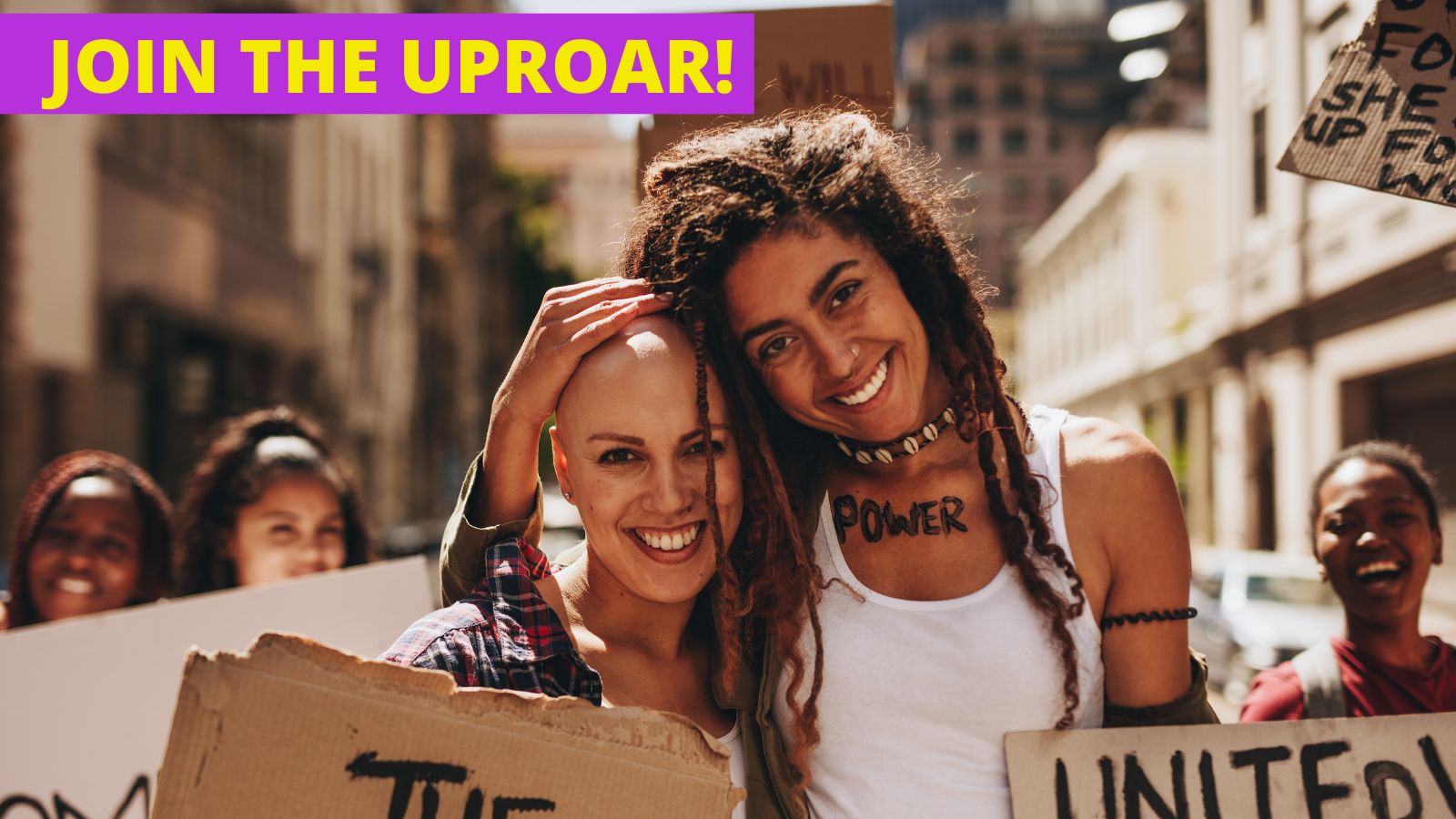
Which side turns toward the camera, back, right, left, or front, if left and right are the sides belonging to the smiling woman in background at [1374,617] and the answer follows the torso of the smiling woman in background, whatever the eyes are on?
front

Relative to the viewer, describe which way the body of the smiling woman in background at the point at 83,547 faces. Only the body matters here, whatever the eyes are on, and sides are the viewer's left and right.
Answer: facing the viewer

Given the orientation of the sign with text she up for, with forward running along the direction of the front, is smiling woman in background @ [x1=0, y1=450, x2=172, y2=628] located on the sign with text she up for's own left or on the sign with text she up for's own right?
on the sign with text she up for's own right

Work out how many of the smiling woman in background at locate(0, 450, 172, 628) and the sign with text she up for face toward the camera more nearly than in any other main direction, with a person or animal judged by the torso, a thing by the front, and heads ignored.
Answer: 2

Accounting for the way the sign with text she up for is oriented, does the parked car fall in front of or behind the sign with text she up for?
behind

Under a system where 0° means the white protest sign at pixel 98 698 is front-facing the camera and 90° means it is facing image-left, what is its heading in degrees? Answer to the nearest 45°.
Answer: approximately 0°

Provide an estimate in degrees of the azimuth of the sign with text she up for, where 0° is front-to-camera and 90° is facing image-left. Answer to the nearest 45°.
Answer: approximately 0°

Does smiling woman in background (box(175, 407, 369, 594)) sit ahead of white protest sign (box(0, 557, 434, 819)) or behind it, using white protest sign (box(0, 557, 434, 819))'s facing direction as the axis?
behind
